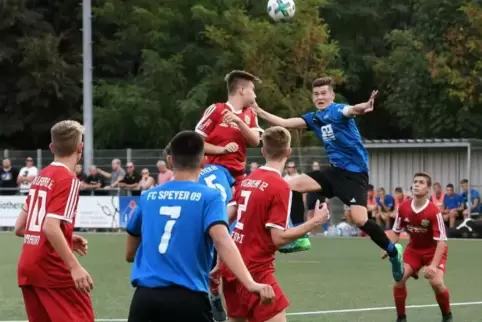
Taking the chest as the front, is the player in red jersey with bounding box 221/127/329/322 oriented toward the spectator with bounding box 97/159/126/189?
no

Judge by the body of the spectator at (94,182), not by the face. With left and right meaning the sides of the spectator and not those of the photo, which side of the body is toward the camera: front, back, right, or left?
front

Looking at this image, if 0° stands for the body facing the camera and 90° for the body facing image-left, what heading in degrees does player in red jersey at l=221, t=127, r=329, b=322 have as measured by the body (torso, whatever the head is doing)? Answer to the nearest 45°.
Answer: approximately 225°

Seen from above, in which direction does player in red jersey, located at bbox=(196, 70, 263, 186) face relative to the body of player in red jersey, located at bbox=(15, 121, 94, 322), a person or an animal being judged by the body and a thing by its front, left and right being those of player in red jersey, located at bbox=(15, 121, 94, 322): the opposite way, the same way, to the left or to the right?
to the right

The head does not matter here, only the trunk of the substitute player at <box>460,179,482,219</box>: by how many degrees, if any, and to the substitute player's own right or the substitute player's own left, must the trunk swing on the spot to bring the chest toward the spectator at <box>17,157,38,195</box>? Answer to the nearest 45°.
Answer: approximately 45° to the substitute player's own right

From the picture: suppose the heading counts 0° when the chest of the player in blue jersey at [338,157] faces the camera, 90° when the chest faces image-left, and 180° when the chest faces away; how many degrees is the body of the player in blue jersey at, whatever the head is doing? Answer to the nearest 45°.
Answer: approximately 45°

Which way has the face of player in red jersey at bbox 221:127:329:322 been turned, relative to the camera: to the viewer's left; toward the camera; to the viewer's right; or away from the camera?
away from the camera

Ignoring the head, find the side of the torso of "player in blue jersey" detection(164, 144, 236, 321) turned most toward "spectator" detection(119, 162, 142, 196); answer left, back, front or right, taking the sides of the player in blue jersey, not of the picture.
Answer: front

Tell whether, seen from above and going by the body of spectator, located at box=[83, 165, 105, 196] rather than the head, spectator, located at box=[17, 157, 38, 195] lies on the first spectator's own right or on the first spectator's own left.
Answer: on the first spectator's own right

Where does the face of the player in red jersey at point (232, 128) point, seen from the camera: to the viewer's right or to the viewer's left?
to the viewer's right

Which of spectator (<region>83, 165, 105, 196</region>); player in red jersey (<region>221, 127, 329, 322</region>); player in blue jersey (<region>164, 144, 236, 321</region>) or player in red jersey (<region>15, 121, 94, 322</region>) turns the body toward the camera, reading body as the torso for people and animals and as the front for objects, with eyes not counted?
the spectator

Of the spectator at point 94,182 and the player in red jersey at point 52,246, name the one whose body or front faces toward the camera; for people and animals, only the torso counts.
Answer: the spectator
